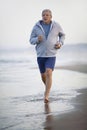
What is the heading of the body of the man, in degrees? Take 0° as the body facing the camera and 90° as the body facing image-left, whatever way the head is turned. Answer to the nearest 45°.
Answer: approximately 0°
